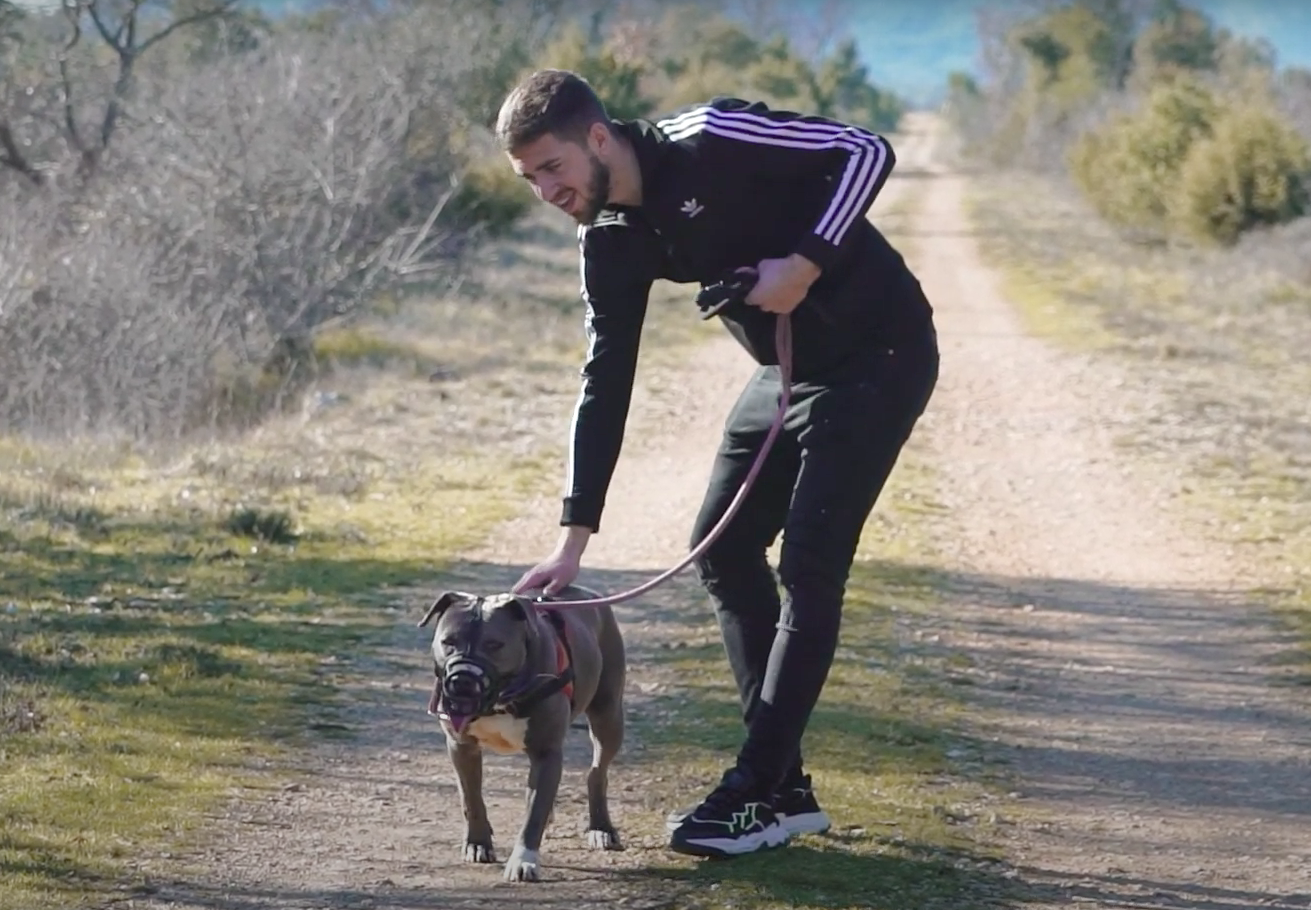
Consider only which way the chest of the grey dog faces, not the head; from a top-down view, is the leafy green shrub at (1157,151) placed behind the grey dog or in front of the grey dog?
behind

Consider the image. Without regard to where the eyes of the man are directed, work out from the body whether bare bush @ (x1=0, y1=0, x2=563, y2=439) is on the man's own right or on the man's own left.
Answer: on the man's own right

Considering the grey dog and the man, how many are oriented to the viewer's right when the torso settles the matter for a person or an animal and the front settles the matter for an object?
0

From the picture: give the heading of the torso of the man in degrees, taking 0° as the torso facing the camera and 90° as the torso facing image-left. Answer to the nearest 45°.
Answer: approximately 45°

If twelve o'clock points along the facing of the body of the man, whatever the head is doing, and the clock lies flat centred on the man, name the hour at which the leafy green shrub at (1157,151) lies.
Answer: The leafy green shrub is roughly at 5 o'clock from the man.

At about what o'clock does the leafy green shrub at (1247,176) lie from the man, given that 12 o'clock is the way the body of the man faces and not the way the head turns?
The leafy green shrub is roughly at 5 o'clock from the man.

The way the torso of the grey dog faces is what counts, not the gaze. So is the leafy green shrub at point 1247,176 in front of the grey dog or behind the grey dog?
behind

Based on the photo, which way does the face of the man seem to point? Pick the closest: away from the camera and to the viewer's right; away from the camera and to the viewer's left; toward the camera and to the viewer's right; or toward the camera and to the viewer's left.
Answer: toward the camera and to the viewer's left

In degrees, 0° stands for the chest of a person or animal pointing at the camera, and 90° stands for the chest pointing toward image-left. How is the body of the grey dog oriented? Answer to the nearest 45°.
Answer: approximately 45°
